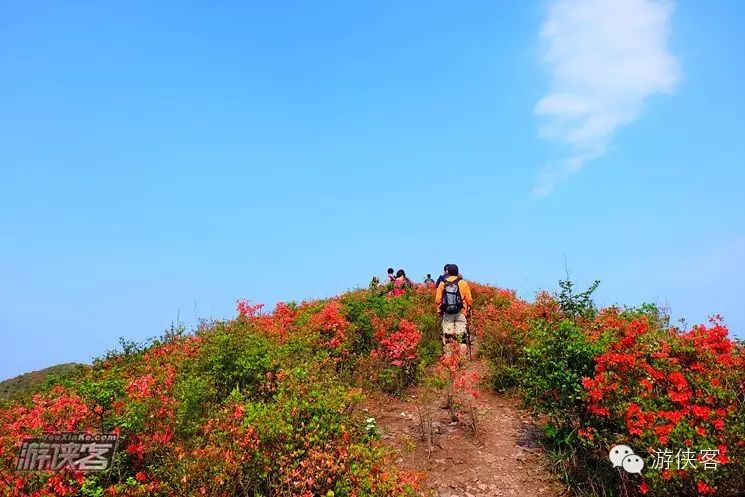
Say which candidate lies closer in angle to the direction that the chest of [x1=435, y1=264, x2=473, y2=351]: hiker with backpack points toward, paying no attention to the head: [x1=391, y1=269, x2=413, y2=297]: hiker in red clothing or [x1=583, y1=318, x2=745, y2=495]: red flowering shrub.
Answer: the hiker in red clothing

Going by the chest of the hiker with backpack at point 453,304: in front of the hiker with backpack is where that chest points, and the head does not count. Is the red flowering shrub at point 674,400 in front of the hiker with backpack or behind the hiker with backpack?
behind

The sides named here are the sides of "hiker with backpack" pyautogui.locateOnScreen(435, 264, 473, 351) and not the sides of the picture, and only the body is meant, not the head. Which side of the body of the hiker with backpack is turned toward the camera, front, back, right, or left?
back

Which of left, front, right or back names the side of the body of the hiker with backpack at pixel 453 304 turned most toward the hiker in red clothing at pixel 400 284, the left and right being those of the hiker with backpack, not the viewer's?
front
